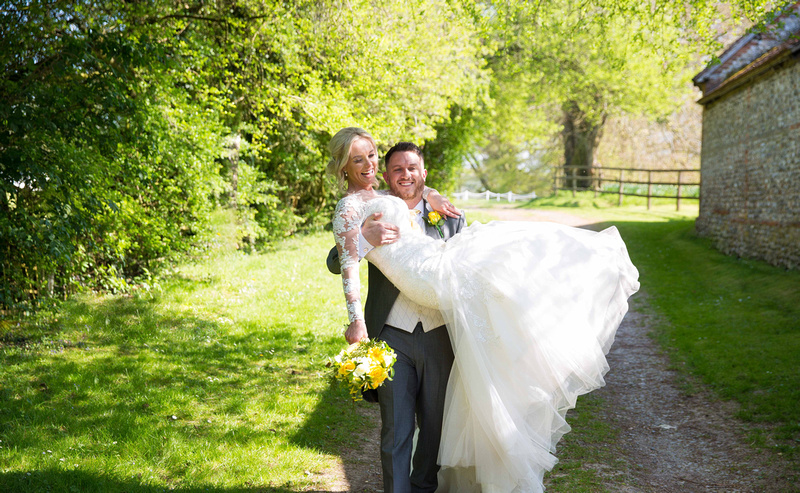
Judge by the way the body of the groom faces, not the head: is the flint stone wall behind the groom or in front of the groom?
behind

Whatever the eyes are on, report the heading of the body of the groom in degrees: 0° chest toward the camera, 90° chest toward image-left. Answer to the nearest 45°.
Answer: approximately 0°

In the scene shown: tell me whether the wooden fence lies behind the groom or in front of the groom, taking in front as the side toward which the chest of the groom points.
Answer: behind
